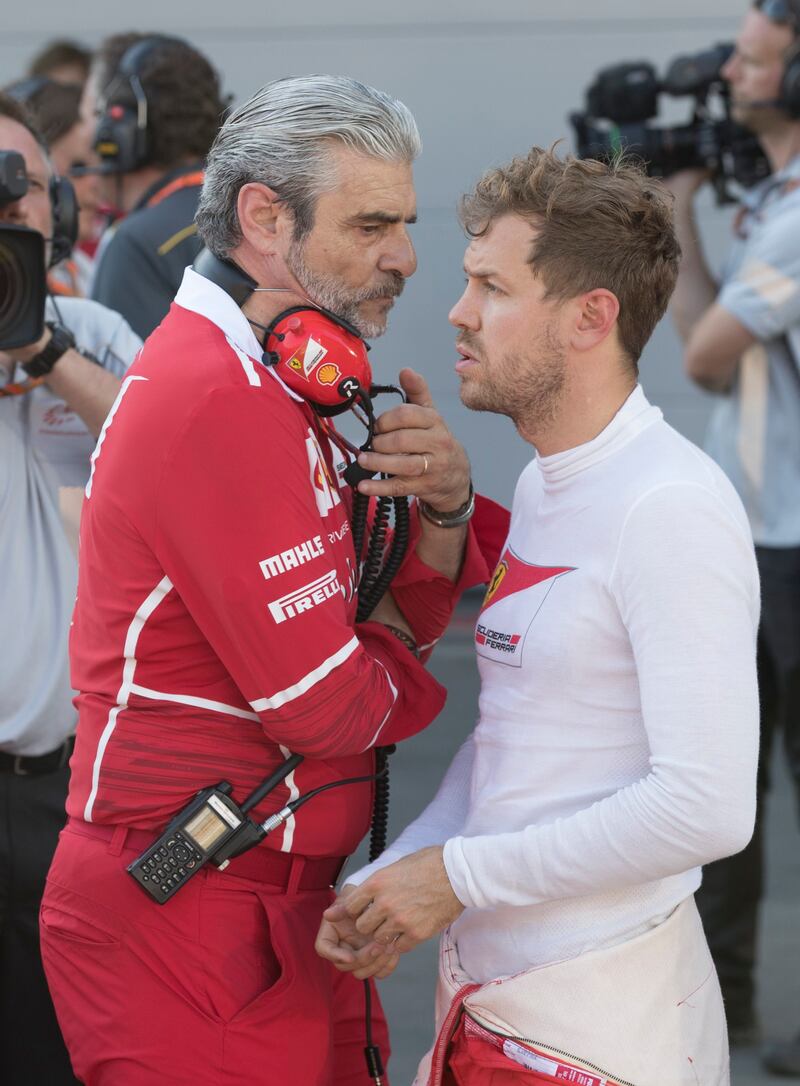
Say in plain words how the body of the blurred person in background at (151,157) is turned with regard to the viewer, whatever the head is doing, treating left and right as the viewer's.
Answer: facing away from the viewer and to the left of the viewer

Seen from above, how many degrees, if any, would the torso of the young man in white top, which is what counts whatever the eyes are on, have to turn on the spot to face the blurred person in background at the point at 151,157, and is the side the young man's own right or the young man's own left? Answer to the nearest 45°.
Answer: approximately 45° to the young man's own right

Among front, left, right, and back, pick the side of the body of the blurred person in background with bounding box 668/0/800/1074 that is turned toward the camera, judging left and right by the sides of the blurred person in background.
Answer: left

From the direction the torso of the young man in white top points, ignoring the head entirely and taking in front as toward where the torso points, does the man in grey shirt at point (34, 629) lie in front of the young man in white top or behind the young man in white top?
in front

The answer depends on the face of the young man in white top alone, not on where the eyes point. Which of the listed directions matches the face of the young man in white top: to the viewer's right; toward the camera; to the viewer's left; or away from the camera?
to the viewer's left

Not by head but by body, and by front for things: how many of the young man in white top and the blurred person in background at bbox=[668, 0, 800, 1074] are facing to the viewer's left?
2

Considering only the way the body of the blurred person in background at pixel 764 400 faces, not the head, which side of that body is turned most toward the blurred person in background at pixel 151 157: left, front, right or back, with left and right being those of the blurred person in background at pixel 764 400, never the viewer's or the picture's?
front

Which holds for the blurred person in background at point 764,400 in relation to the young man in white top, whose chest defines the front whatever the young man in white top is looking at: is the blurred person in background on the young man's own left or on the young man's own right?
on the young man's own right

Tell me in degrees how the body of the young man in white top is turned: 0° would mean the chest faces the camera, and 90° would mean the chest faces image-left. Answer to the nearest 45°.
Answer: approximately 90°
